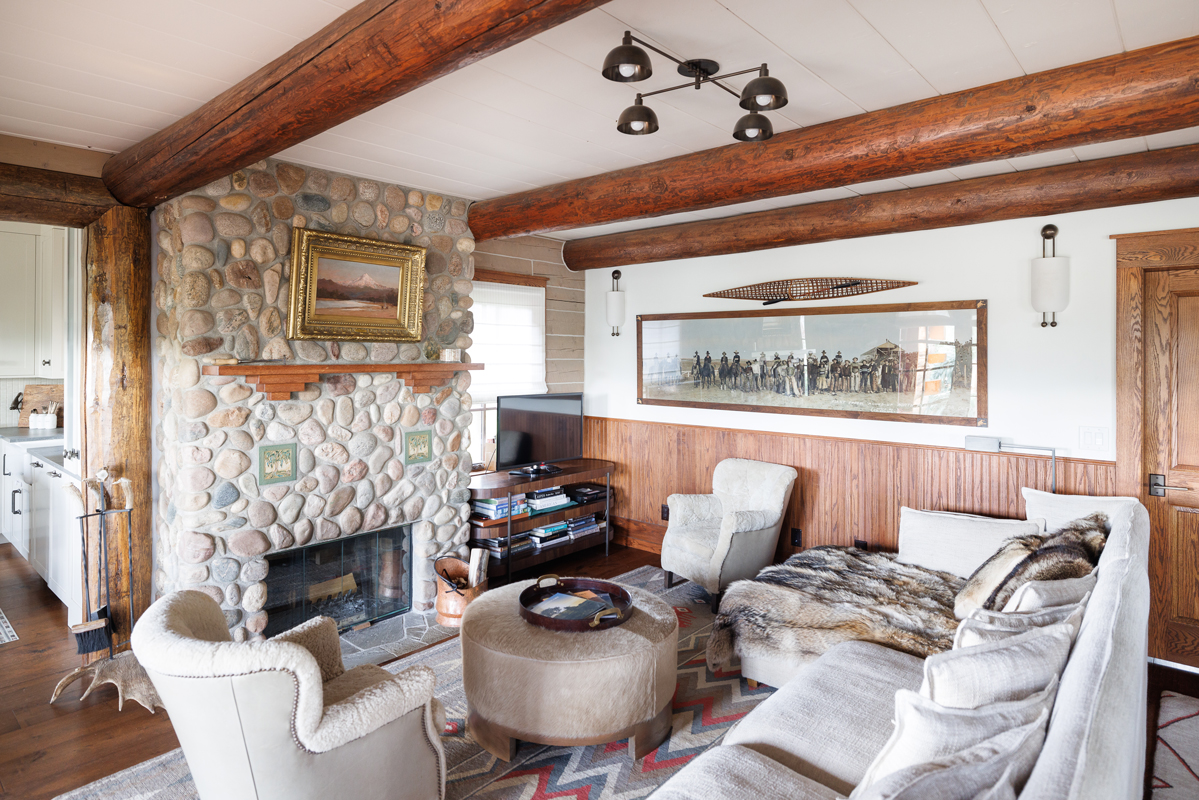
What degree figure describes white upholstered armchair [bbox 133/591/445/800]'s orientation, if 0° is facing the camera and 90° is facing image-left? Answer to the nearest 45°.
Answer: approximately 225°

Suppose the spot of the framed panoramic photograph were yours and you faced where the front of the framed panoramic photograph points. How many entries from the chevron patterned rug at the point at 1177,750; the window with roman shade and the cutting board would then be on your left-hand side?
1

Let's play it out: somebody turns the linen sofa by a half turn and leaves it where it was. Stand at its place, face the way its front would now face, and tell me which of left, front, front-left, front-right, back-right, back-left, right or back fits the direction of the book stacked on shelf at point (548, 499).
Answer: back-left

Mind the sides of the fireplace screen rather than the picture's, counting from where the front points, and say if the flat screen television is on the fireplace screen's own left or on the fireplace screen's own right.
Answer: on the fireplace screen's own left

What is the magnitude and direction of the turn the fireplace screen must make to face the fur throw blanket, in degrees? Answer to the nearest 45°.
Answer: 0° — it already faces it

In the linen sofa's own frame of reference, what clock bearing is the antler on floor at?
The antler on floor is roughly at 12 o'clock from the linen sofa.

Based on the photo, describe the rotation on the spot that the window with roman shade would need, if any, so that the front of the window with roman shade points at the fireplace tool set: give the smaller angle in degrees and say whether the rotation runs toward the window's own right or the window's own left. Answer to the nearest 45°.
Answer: approximately 90° to the window's own right

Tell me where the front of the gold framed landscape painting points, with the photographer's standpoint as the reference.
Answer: facing the viewer and to the right of the viewer

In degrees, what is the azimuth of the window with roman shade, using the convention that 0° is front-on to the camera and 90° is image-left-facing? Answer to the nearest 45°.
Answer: approximately 315°

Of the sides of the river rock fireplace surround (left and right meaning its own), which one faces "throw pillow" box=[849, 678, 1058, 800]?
front

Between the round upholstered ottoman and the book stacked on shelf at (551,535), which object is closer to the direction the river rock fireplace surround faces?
the round upholstered ottoman

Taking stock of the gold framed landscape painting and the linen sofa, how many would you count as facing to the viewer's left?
1

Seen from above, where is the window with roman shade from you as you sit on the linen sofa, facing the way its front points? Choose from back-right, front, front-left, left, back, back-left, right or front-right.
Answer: front-right

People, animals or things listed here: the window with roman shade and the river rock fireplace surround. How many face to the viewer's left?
0
